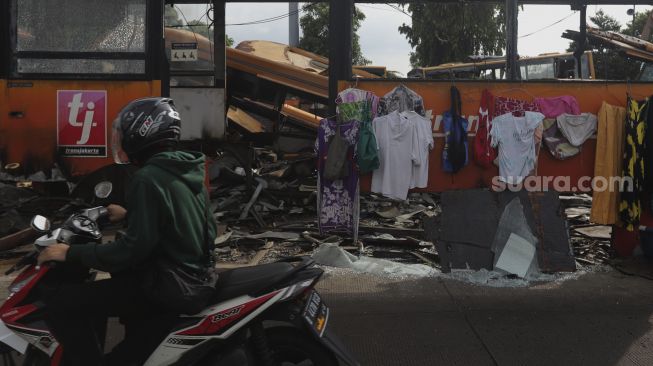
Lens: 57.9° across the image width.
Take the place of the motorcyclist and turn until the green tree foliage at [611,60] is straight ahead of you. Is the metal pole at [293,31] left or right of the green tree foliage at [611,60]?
left

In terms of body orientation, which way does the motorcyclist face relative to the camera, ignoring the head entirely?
to the viewer's left

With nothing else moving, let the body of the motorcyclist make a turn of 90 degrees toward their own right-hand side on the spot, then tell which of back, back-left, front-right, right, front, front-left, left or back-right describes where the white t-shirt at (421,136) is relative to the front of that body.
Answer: front-right

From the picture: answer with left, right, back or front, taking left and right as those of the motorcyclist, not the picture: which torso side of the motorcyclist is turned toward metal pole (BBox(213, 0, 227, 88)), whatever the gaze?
right

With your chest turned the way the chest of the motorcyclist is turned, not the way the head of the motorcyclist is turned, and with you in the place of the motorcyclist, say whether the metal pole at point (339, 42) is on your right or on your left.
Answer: on your right

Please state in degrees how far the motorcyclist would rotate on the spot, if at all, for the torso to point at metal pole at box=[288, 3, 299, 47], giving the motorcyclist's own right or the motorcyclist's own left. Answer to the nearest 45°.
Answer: approximately 90° to the motorcyclist's own right

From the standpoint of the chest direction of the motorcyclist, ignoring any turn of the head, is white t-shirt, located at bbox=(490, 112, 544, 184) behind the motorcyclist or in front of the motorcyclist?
behind

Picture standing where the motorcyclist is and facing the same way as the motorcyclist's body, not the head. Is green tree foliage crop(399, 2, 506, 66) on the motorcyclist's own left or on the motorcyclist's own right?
on the motorcyclist's own right

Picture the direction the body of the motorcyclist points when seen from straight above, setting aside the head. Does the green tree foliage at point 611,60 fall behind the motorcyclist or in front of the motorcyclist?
behind

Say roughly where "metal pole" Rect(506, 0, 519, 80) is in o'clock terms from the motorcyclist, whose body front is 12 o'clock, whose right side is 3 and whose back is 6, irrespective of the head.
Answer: The metal pole is roughly at 5 o'clock from the motorcyclist.
